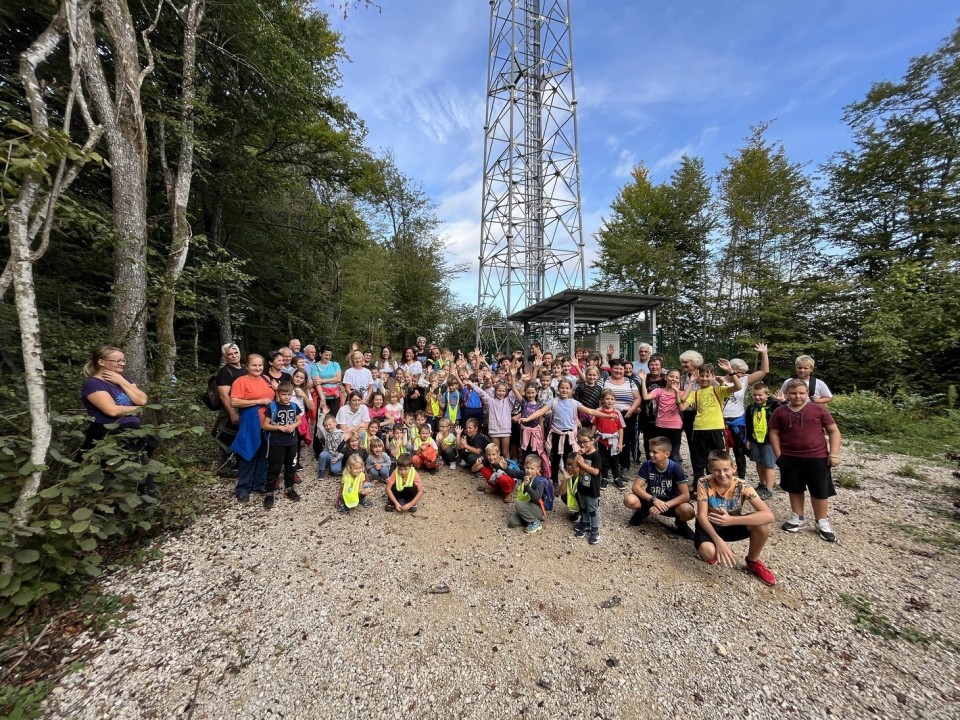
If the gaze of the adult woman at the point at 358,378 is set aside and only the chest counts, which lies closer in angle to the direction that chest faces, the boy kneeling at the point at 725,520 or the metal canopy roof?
the boy kneeling

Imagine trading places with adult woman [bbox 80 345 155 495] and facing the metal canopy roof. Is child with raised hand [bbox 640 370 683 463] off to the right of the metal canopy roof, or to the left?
right

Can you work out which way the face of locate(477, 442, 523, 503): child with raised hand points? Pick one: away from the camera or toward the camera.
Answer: toward the camera

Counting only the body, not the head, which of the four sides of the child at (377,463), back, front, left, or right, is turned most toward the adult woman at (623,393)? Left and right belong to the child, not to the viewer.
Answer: left

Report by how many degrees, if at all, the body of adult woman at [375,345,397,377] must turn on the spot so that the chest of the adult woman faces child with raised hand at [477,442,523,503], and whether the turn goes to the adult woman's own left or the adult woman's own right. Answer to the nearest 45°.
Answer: approximately 45° to the adult woman's own left

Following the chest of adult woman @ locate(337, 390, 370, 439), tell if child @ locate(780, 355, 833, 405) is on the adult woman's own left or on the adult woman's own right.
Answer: on the adult woman's own left

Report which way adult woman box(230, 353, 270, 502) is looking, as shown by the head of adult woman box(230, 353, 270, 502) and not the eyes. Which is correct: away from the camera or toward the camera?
toward the camera

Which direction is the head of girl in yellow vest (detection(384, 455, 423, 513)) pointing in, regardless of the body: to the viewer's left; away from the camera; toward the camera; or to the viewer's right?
toward the camera

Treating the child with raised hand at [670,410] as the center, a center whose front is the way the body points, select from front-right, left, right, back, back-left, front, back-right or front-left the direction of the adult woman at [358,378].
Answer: right

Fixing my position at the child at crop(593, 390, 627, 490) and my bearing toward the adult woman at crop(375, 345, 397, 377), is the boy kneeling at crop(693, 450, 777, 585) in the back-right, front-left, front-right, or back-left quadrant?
back-left

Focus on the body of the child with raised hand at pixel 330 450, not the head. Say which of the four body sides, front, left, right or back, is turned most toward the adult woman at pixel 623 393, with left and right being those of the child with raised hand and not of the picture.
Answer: left

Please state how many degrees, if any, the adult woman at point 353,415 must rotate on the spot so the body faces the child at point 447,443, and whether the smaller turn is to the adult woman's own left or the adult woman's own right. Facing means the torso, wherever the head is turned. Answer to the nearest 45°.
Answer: approximately 90° to the adult woman's own left

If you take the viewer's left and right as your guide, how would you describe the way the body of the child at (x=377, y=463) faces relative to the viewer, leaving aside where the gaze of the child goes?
facing the viewer

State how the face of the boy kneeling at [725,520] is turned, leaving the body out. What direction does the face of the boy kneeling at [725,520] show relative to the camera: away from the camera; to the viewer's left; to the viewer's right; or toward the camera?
toward the camera

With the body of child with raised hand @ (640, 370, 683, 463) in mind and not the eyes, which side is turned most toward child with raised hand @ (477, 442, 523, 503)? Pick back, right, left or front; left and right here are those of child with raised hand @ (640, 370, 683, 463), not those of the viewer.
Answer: right

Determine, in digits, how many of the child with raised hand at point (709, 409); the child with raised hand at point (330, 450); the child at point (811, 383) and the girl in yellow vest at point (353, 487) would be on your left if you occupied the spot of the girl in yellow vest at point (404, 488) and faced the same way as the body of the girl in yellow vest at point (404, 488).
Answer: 2

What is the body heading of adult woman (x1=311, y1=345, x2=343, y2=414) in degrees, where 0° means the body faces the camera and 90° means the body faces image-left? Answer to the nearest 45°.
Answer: approximately 0°

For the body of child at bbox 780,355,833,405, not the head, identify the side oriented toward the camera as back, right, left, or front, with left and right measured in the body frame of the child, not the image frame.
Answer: front

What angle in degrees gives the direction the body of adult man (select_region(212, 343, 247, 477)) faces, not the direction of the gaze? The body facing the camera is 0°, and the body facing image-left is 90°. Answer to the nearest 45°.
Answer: approximately 315°

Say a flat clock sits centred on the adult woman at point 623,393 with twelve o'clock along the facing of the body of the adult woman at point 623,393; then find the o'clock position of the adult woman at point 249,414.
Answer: the adult woman at point 249,414 is roughly at 2 o'clock from the adult woman at point 623,393.

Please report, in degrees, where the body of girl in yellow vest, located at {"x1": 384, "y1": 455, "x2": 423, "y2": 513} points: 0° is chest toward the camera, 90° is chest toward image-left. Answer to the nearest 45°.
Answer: approximately 0°

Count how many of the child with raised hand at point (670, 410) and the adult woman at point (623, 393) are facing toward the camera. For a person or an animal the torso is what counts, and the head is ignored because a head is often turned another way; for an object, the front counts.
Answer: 2

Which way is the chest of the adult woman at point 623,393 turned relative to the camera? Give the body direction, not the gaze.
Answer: toward the camera
